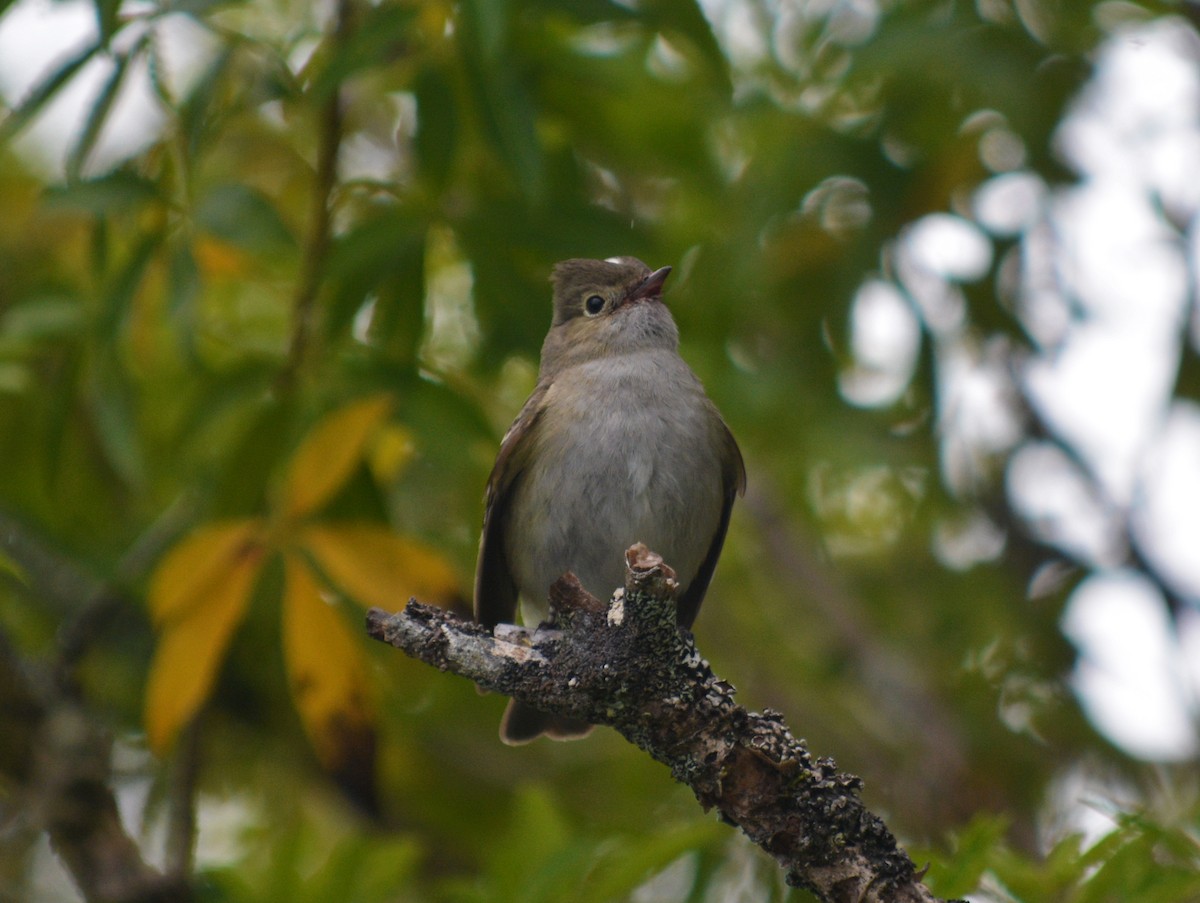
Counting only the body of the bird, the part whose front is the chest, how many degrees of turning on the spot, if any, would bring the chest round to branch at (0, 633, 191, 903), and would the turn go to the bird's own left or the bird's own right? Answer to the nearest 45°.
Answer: approximately 135° to the bird's own right

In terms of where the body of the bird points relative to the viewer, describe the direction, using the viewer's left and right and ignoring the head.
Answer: facing the viewer and to the right of the viewer

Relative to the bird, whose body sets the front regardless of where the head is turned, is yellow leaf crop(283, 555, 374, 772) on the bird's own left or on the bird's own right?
on the bird's own right

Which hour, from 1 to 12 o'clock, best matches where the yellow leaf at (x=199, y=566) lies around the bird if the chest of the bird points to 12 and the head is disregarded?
The yellow leaf is roughly at 4 o'clock from the bird.
